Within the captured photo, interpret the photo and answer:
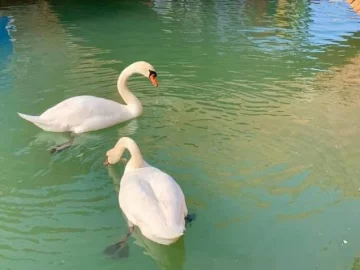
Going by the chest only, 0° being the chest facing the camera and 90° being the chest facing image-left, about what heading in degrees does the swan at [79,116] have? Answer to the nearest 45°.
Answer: approximately 270°

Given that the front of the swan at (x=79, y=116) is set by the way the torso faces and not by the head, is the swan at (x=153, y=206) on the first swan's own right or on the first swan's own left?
on the first swan's own right
